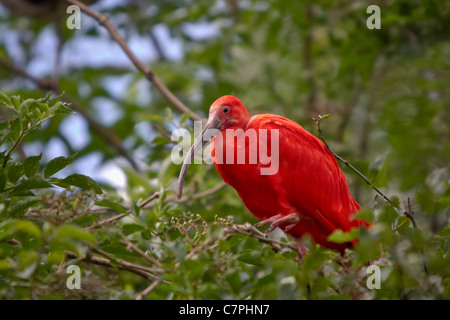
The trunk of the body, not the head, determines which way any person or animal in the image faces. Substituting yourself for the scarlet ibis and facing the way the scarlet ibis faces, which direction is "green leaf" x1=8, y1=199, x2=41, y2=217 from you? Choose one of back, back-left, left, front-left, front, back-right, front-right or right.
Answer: front-left

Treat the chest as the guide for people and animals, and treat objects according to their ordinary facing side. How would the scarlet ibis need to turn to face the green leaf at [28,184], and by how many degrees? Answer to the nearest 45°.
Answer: approximately 45° to its left

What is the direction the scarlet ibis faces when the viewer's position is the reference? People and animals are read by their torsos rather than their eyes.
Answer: facing to the left of the viewer

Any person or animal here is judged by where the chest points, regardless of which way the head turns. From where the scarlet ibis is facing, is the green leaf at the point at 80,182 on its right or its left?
on its left

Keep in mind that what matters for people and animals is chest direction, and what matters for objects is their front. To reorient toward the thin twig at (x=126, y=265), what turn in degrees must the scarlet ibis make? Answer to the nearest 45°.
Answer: approximately 45° to its left

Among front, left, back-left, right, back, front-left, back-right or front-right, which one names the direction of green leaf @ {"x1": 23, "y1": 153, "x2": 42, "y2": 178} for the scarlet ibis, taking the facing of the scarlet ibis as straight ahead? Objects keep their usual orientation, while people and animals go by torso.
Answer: front-left
